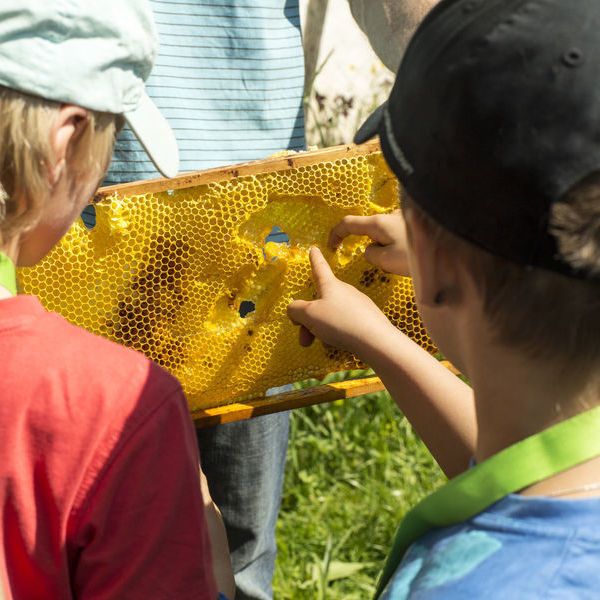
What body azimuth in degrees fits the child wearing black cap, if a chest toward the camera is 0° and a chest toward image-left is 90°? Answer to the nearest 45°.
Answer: approximately 135°

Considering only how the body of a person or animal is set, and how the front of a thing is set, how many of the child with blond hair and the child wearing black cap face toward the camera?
0

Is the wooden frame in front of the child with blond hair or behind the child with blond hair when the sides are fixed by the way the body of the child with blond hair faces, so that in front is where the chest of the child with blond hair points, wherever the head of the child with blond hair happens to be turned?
in front

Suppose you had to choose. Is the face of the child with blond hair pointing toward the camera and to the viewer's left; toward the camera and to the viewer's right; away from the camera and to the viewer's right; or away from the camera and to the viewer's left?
away from the camera and to the viewer's right

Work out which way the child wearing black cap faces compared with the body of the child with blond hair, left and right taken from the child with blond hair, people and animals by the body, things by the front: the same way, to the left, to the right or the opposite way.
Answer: to the left

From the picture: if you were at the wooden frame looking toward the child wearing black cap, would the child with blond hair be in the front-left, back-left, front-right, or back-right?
front-right

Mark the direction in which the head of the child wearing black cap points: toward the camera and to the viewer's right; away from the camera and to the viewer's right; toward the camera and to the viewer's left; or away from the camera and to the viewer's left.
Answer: away from the camera and to the viewer's left

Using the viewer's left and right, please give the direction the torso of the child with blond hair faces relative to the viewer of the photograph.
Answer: facing away from the viewer and to the right of the viewer
